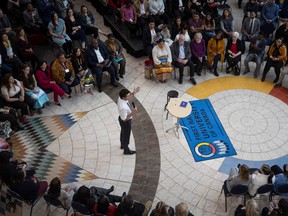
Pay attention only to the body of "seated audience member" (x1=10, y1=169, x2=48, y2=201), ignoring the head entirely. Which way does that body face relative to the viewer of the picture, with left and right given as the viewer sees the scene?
facing away from the viewer and to the right of the viewer

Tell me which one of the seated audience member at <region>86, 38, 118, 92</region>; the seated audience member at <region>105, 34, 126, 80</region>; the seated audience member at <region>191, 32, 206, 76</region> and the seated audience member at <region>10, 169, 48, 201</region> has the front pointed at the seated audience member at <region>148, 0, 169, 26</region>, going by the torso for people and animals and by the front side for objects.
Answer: the seated audience member at <region>10, 169, 48, 201</region>

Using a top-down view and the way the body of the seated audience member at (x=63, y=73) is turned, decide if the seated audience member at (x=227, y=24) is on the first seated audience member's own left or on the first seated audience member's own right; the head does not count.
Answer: on the first seated audience member's own left

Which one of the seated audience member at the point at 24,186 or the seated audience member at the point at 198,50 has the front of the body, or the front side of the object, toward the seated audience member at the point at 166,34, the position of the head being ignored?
the seated audience member at the point at 24,186

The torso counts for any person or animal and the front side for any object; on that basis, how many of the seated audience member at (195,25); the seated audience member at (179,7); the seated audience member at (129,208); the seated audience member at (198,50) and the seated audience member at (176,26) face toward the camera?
4

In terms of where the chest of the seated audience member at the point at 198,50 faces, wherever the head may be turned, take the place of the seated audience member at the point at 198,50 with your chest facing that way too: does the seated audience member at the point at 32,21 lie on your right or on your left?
on your right

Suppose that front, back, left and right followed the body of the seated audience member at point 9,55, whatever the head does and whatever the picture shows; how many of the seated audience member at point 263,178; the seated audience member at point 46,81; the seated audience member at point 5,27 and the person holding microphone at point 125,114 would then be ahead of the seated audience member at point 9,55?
3

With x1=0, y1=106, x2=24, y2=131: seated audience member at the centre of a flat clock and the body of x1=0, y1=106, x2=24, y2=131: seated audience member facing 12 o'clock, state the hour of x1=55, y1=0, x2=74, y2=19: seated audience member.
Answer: x1=55, y1=0, x2=74, y2=19: seated audience member is roughly at 10 o'clock from x1=0, y1=106, x2=24, y2=131: seated audience member.

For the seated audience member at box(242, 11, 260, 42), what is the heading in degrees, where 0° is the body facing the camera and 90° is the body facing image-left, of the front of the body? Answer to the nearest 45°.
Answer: approximately 45°
